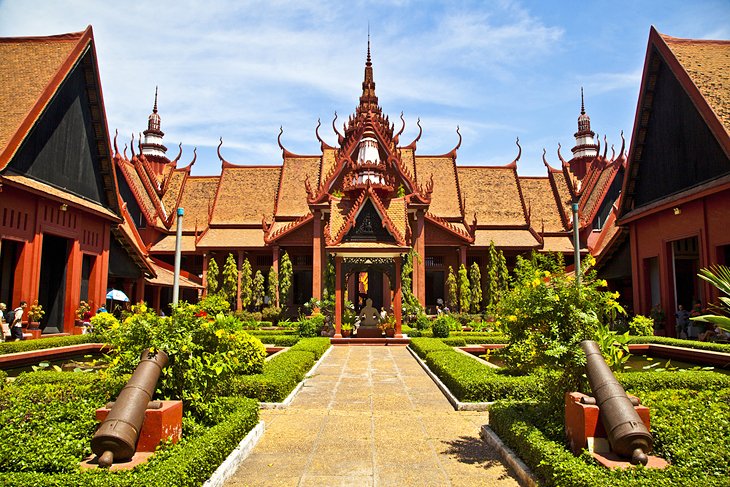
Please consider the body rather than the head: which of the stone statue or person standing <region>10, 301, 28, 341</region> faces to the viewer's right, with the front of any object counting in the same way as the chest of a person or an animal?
the person standing

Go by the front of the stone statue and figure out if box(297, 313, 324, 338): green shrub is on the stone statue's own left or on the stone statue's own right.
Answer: on the stone statue's own right

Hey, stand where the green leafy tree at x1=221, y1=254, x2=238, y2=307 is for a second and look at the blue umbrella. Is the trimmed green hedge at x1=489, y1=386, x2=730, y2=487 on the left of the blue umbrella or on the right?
left

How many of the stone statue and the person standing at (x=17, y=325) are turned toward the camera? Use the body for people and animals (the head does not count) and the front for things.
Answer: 1

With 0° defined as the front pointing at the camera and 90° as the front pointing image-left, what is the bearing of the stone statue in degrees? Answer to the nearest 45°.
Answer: approximately 0°

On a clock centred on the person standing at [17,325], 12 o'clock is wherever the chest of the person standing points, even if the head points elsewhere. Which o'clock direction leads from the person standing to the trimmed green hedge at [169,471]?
The trimmed green hedge is roughly at 3 o'clock from the person standing.

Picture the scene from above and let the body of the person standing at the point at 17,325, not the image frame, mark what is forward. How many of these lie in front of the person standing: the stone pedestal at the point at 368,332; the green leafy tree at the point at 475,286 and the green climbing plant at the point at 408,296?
3

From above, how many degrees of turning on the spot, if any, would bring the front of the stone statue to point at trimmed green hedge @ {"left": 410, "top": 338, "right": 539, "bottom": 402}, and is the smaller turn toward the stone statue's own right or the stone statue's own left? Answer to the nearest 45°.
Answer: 0° — it already faces it

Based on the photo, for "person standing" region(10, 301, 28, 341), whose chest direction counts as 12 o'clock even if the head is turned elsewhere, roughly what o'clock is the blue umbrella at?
The blue umbrella is roughly at 10 o'clock from the person standing.

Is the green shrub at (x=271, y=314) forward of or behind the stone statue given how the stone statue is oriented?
behind

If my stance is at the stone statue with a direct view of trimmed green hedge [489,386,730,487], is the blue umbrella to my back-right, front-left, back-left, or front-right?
back-right
